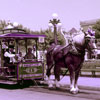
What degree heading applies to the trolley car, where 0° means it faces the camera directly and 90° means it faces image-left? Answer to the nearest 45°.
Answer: approximately 315°
